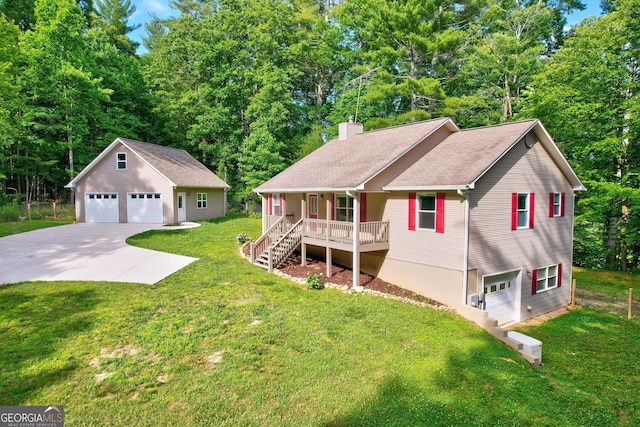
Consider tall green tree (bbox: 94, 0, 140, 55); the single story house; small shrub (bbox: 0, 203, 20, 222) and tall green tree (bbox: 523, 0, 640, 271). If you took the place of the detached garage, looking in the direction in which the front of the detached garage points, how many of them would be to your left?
2

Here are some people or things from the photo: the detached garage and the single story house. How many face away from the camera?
0

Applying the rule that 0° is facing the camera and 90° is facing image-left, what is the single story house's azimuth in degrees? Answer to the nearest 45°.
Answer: approximately 45°

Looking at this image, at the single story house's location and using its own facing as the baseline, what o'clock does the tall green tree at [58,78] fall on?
The tall green tree is roughly at 2 o'clock from the single story house.

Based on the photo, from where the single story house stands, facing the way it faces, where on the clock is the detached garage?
The detached garage is roughly at 2 o'clock from the single story house.

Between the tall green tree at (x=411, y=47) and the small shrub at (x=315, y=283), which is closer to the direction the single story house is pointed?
the small shrub

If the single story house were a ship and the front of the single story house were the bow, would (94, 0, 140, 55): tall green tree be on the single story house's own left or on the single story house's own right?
on the single story house's own right

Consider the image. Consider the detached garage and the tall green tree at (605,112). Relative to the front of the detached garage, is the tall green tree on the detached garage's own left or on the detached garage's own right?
on the detached garage's own left

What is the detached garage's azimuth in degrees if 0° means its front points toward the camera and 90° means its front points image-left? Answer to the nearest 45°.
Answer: approximately 45°
